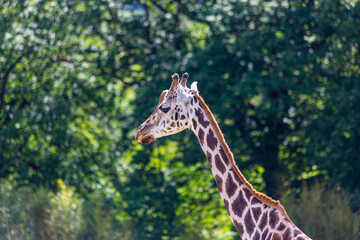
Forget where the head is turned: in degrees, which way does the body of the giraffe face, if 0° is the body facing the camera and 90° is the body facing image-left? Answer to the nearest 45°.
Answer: approximately 90°
